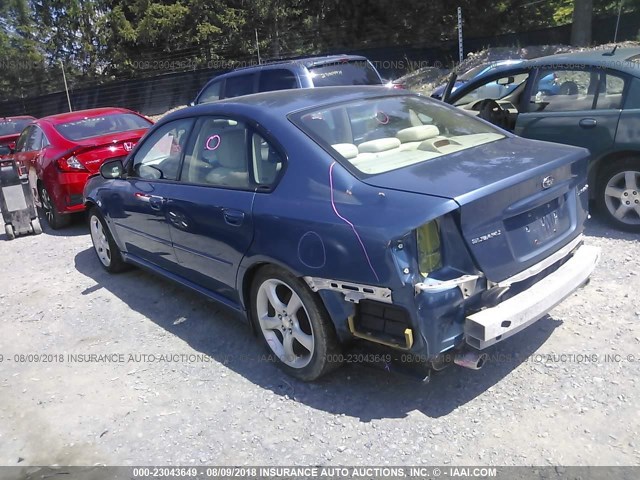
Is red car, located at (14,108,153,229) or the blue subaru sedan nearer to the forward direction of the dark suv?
the red car

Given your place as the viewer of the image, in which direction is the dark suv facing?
facing away from the viewer and to the left of the viewer

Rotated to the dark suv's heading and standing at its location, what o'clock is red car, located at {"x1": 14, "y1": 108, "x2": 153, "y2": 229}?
The red car is roughly at 10 o'clock from the dark suv.

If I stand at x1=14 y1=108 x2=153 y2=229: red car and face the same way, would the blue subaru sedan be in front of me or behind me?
behind

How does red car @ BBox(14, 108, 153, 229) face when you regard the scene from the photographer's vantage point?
facing away from the viewer and to the left of the viewer

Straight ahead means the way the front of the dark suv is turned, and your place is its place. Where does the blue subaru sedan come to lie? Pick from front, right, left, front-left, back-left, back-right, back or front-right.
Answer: back-left

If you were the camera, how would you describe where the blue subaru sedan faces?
facing away from the viewer and to the left of the viewer

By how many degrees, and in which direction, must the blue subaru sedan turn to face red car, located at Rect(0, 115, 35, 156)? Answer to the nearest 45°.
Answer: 0° — it already faces it
